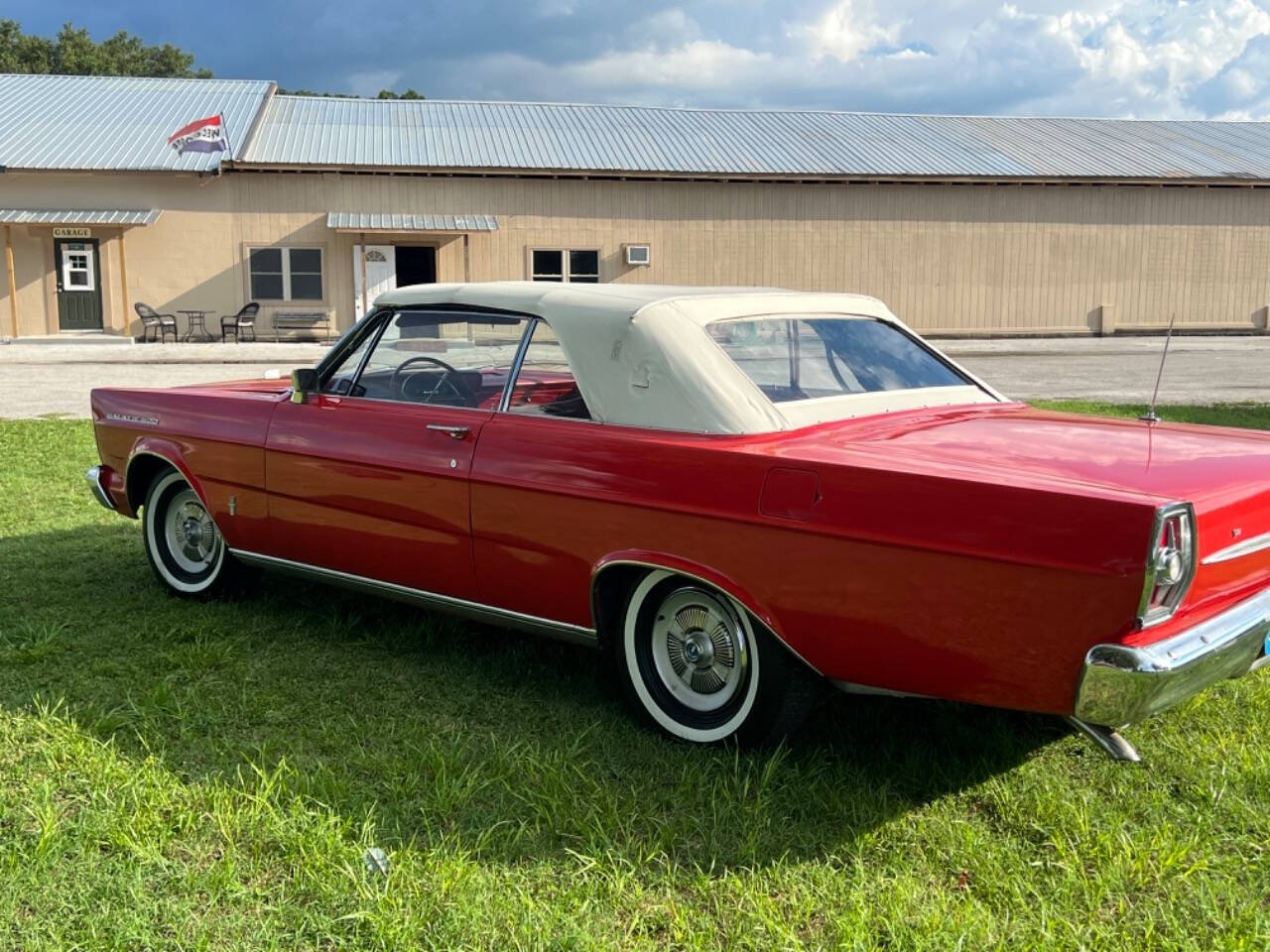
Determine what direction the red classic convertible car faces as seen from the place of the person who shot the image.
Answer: facing away from the viewer and to the left of the viewer

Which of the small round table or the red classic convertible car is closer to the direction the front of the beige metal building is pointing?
the red classic convertible car

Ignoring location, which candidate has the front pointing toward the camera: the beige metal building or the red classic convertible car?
the beige metal building

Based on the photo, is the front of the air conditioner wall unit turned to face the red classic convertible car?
yes

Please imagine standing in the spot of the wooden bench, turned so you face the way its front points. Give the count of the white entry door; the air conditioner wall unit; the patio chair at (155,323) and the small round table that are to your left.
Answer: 2

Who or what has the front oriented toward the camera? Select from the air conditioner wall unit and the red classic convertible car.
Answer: the air conditioner wall unit

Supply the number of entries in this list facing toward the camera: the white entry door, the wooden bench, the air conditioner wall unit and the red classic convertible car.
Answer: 3

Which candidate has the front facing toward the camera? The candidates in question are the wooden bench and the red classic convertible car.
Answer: the wooden bench

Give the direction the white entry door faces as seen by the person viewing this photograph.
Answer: facing the viewer

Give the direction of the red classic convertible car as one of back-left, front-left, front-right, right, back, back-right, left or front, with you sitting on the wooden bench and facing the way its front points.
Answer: front

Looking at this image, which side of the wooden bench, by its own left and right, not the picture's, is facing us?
front

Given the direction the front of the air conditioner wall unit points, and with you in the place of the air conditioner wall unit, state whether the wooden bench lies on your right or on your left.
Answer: on your right

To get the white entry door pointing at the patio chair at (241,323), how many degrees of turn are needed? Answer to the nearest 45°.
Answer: approximately 90° to its right

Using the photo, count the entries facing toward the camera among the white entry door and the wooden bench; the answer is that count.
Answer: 2

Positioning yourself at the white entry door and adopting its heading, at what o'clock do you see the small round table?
The small round table is roughly at 3 o'clock from the white entry door.
